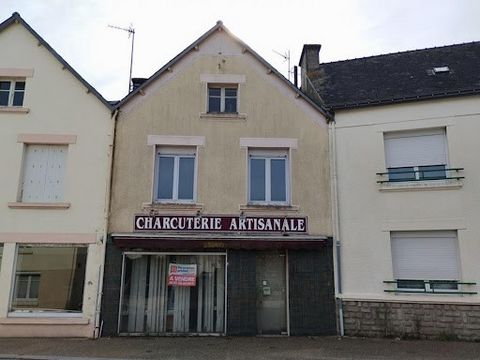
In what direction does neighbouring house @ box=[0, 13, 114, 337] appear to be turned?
toward the camera

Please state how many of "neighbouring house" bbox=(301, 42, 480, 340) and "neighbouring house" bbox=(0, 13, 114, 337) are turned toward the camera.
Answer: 2

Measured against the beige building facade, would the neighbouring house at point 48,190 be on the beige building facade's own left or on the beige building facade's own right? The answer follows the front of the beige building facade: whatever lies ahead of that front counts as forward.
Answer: on the beige building facade's own right

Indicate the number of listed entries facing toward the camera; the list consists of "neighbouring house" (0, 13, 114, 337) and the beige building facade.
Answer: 2

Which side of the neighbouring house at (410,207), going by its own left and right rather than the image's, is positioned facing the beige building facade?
right

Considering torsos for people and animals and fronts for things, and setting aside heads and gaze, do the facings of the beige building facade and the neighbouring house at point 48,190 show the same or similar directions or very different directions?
same or similar directions

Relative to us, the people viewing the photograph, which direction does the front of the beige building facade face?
facing the viewer

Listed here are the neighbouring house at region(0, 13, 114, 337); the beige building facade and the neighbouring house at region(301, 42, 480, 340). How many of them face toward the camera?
3

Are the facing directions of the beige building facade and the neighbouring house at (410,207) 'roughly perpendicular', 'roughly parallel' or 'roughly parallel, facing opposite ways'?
roughly parallel

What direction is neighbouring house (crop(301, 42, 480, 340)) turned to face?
toward the camera

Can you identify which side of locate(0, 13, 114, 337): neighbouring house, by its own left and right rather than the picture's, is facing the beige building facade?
left
